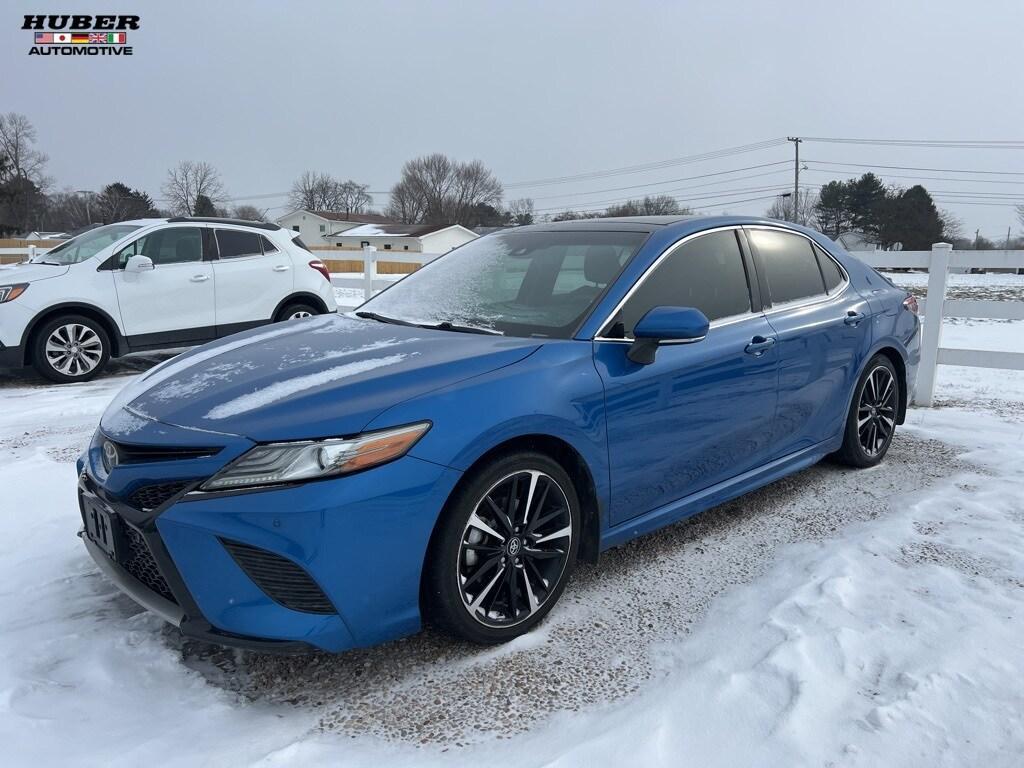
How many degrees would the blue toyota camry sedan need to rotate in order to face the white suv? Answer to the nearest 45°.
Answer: approximately 90° to its right

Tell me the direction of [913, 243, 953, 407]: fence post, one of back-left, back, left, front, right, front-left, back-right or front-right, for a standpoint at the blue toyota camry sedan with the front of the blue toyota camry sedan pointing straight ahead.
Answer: back

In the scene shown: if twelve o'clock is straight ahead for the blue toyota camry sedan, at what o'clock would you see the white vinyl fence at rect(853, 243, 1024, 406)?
The white vinyl fence is roughly at 6 o'clock from the blue toyota camry sedan.

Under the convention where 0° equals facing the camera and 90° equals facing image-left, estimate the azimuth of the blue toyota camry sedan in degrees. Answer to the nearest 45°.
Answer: approximately 45°
